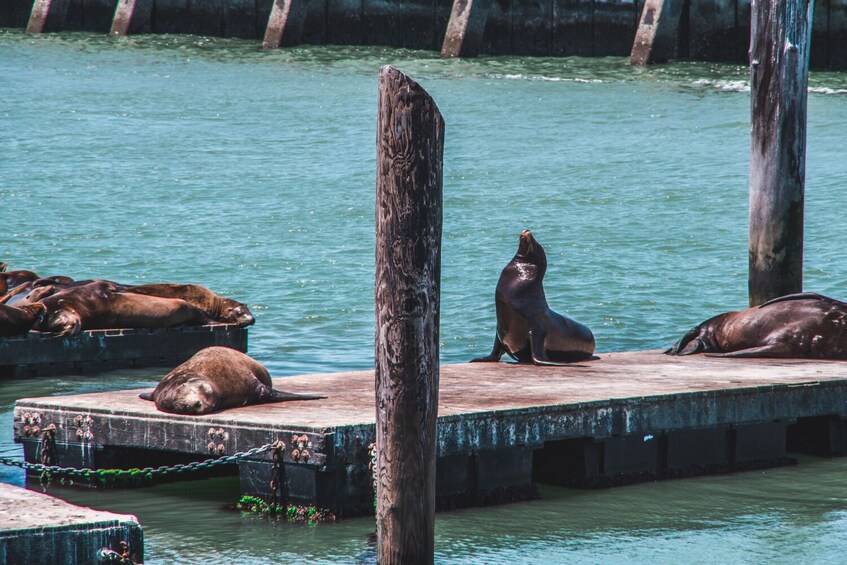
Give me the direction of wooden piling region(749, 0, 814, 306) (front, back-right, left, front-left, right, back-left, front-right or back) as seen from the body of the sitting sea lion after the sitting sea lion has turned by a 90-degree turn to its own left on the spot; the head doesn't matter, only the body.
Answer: left

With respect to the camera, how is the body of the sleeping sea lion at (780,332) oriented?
to the viewer's right

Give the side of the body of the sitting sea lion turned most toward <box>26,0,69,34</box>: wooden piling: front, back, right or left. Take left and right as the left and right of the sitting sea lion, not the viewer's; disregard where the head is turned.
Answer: right

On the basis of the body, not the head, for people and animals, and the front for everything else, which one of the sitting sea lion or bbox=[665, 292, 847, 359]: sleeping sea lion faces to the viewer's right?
the sleeping sea lion

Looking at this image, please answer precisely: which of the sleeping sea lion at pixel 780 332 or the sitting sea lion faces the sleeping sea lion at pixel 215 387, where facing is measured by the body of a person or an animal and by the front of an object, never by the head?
the sitting sea lion

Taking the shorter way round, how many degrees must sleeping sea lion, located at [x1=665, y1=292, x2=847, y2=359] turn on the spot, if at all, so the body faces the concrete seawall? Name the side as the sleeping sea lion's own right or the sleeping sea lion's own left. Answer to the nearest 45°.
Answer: approximately 90° to the sleeping sea lion's own left

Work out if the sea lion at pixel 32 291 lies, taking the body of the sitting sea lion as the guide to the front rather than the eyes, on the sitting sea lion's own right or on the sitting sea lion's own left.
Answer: on the sitting sea lion's own right

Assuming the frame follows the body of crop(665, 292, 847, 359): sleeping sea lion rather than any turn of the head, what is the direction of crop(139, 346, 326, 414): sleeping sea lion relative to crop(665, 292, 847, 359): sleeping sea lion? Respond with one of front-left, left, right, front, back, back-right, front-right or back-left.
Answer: back-right

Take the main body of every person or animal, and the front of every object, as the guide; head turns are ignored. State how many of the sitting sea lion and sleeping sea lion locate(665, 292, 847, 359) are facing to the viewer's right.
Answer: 1

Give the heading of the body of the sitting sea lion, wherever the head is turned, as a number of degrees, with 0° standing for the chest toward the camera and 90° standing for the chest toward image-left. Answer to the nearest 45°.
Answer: approximately 45°
